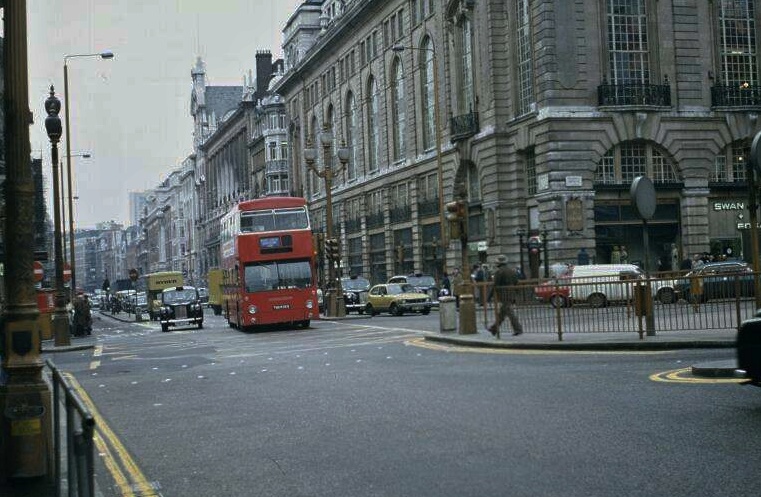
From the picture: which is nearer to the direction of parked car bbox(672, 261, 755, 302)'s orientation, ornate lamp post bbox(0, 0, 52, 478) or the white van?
the white van

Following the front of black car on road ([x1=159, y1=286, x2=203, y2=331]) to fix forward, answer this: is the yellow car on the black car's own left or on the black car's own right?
on the black car's own left

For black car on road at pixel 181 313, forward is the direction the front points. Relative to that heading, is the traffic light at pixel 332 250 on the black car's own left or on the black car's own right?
on the black car's own left

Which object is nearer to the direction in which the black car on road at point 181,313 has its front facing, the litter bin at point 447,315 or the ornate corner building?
the litter bin

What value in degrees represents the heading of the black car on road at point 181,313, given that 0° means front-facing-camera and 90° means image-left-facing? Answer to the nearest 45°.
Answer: approximately 0°

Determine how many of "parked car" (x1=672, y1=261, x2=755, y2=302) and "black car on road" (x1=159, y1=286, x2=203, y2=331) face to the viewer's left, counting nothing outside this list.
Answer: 1

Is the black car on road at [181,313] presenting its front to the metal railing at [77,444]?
yes
